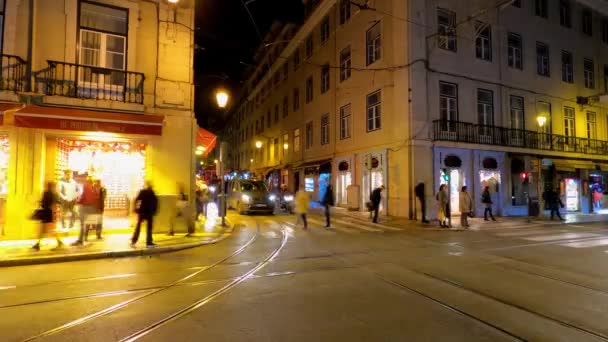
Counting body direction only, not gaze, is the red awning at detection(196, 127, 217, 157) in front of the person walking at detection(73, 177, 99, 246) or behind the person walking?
behind

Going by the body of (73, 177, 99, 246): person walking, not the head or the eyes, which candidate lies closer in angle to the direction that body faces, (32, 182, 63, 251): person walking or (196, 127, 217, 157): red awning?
the person walking

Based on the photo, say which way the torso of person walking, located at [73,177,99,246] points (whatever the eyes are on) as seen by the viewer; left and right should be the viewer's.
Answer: facing to the left of the viewer

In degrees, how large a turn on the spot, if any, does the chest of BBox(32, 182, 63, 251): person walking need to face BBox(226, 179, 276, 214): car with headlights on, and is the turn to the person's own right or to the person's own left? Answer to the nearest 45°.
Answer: approximately 135° to the person's own right

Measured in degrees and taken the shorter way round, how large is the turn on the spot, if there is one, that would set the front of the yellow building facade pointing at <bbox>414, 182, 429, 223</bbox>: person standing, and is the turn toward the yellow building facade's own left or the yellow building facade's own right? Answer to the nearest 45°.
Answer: approximately 90° to the yellow building facade's own left

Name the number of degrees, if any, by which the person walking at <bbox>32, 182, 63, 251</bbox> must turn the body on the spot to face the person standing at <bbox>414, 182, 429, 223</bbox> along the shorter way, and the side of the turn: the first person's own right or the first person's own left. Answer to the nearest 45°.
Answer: approximately 180°

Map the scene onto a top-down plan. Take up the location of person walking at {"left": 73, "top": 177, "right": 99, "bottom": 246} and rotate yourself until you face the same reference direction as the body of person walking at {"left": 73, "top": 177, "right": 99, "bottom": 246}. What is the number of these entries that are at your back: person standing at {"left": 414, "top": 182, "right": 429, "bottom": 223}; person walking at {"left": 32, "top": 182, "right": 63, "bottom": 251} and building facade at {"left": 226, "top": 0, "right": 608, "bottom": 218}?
2

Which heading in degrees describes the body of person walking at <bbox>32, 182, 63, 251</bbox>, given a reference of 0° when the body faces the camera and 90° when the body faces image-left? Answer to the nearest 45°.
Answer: approximately 90°
